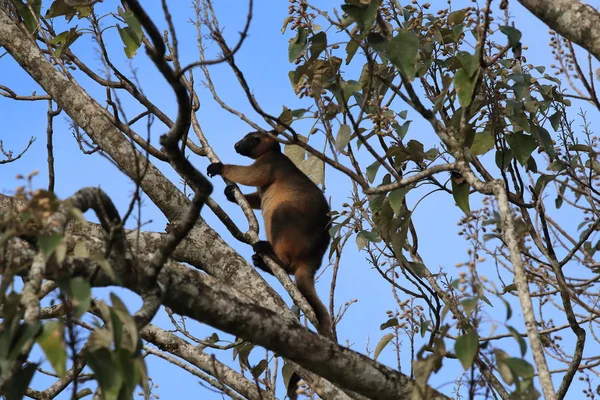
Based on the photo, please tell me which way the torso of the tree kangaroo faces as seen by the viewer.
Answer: to the viewer's left
